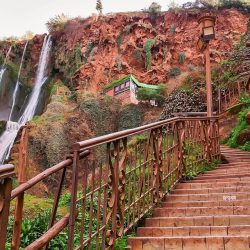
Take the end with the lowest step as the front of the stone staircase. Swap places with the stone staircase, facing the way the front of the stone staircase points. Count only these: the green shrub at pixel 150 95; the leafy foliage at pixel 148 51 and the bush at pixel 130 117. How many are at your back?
3

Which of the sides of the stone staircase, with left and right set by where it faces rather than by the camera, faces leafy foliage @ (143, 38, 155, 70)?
back

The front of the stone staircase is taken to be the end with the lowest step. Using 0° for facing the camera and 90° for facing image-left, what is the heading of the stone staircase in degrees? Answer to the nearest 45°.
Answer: approximately 0°

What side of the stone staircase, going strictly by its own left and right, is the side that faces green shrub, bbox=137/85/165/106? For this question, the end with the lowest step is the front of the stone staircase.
back

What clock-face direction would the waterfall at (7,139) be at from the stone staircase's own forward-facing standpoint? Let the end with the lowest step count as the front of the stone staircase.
The waterfall is roughly at 5 o'clock from the stone staircase.

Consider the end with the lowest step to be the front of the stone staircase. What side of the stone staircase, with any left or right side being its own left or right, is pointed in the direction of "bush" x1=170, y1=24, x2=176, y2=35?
back

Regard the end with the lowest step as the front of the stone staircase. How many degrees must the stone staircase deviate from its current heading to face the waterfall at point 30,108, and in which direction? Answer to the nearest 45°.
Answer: approximately 135° to its right

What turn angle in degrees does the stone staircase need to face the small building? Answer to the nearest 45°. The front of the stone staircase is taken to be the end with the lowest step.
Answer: approximately 180°

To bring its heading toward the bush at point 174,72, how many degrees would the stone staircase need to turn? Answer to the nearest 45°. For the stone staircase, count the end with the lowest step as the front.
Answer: approximately 180°

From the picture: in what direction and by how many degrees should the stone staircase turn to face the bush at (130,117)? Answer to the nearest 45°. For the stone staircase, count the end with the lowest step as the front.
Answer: approximately 180°

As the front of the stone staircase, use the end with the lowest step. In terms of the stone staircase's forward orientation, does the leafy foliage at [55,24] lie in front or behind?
behind

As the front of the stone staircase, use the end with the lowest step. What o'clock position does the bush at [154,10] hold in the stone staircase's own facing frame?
The bush is roughly at 6 o'clock from the stone staircase.
